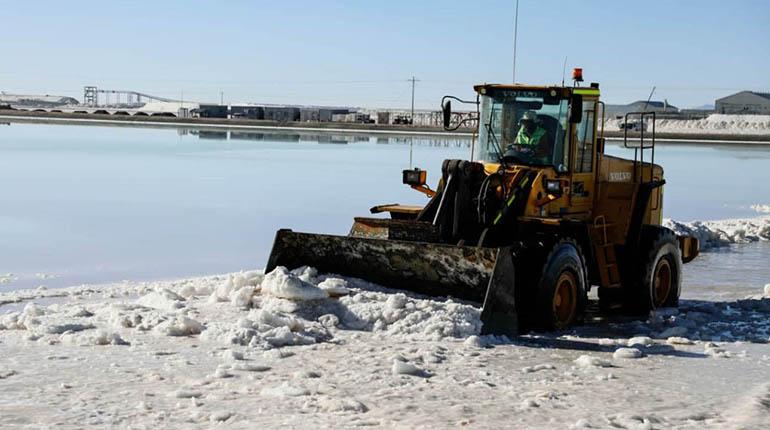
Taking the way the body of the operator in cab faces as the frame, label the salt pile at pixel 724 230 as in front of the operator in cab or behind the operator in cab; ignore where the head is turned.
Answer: behind

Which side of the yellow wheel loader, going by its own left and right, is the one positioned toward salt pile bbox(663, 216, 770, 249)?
back

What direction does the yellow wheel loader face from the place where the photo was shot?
facing the viewer and to the left of the viewer
